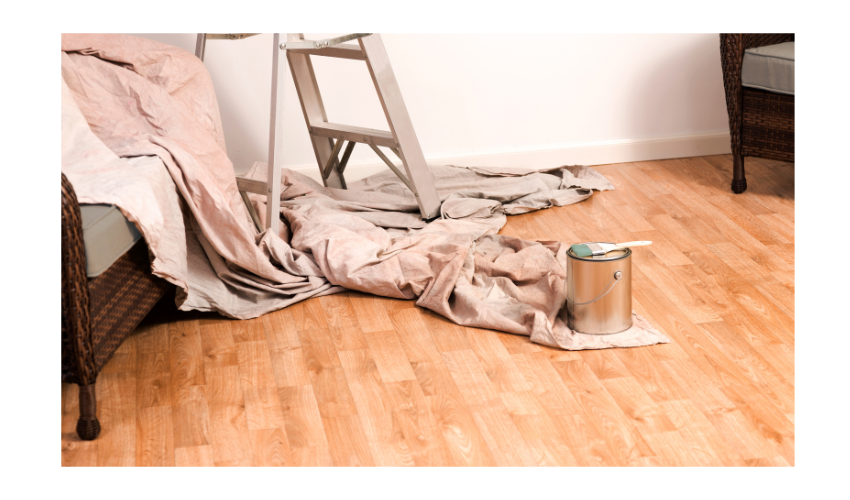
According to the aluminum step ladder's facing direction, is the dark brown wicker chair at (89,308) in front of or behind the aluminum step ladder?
behind
